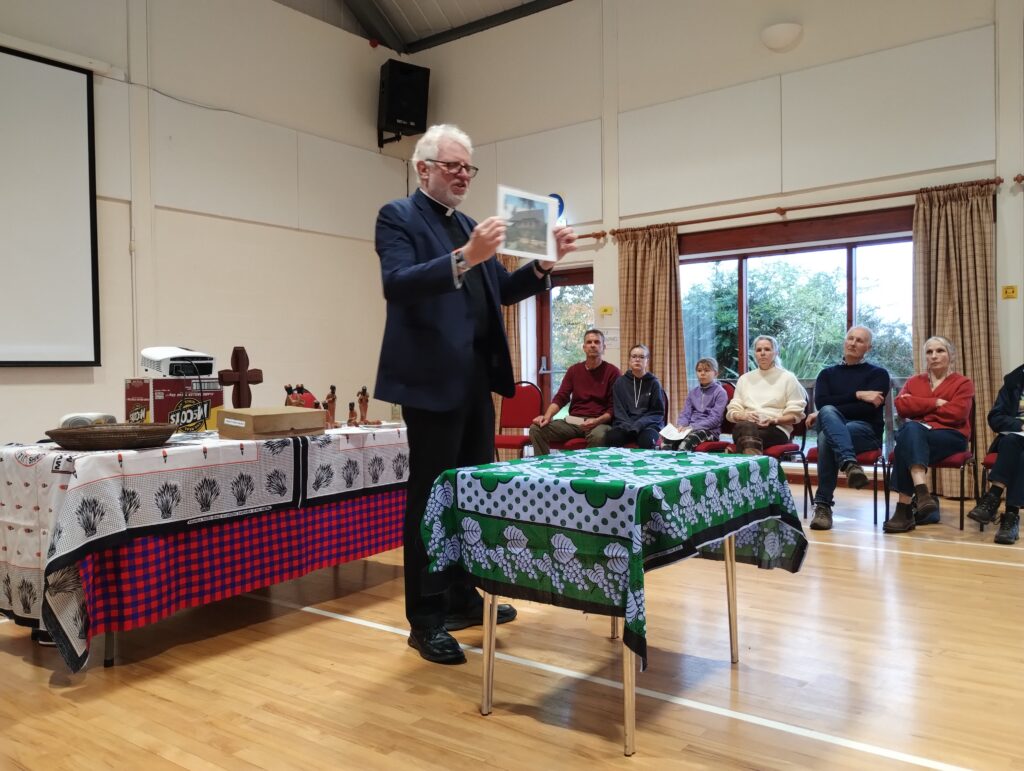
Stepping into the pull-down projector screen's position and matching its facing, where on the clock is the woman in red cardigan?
The woman in red cardigan is roughly at 12 o'clock from the pull-down projector screen.

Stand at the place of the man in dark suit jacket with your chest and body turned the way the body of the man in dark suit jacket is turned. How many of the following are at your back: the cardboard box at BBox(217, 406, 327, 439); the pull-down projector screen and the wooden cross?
3

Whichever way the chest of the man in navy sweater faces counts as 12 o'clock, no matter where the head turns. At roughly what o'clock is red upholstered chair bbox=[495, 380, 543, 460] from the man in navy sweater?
The red upholstered chair is roughly at 2 o'clock from the man in navy sweater.

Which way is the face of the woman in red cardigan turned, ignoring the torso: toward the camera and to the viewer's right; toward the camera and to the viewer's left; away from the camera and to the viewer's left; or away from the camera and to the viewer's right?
toward the camera and to the viewer's left

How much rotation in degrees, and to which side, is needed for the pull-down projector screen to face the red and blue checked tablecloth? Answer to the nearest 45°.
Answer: approximately 45° to its right

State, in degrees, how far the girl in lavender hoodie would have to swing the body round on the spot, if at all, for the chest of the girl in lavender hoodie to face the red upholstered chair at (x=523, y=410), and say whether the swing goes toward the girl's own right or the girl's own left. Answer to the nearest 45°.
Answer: approximately 45° to the girl's own right

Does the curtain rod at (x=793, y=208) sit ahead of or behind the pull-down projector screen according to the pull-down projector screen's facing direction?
ahead

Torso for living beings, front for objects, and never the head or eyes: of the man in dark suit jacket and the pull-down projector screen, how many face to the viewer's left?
0

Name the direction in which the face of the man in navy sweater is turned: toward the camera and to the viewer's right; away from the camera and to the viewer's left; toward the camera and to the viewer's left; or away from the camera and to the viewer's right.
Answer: toward the camera and to the viewer's left

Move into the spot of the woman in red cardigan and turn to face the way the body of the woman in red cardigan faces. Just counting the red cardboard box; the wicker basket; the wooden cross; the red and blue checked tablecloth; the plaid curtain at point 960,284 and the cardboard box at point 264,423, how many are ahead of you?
5

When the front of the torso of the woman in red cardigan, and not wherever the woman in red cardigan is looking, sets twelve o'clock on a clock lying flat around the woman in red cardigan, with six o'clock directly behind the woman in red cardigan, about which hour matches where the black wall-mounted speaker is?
The black wall-mounted speaker is roughly at 2 o'clock from the woman in red cardigan.

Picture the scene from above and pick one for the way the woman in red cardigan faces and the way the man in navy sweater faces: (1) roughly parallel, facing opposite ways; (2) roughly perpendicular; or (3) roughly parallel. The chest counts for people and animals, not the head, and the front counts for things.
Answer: roughly parallel

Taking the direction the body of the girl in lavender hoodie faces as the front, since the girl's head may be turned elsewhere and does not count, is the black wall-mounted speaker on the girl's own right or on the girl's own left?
on the girl's own right

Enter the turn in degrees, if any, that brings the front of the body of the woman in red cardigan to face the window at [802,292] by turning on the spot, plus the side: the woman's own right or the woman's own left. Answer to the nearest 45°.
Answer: approximately 90° to the woman's own right

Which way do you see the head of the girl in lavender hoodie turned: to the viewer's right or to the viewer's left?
to the viewer's left

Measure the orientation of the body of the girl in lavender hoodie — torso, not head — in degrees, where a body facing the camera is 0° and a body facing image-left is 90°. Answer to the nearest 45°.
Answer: approximately 45°

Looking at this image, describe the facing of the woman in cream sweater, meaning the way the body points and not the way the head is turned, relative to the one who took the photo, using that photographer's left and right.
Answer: facing the viewer and to the left of the viewer

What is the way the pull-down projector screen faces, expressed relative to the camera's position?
facing the viewer and to the right of the viewer

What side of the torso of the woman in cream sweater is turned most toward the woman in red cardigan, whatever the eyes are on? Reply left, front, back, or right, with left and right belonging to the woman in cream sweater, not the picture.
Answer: left
